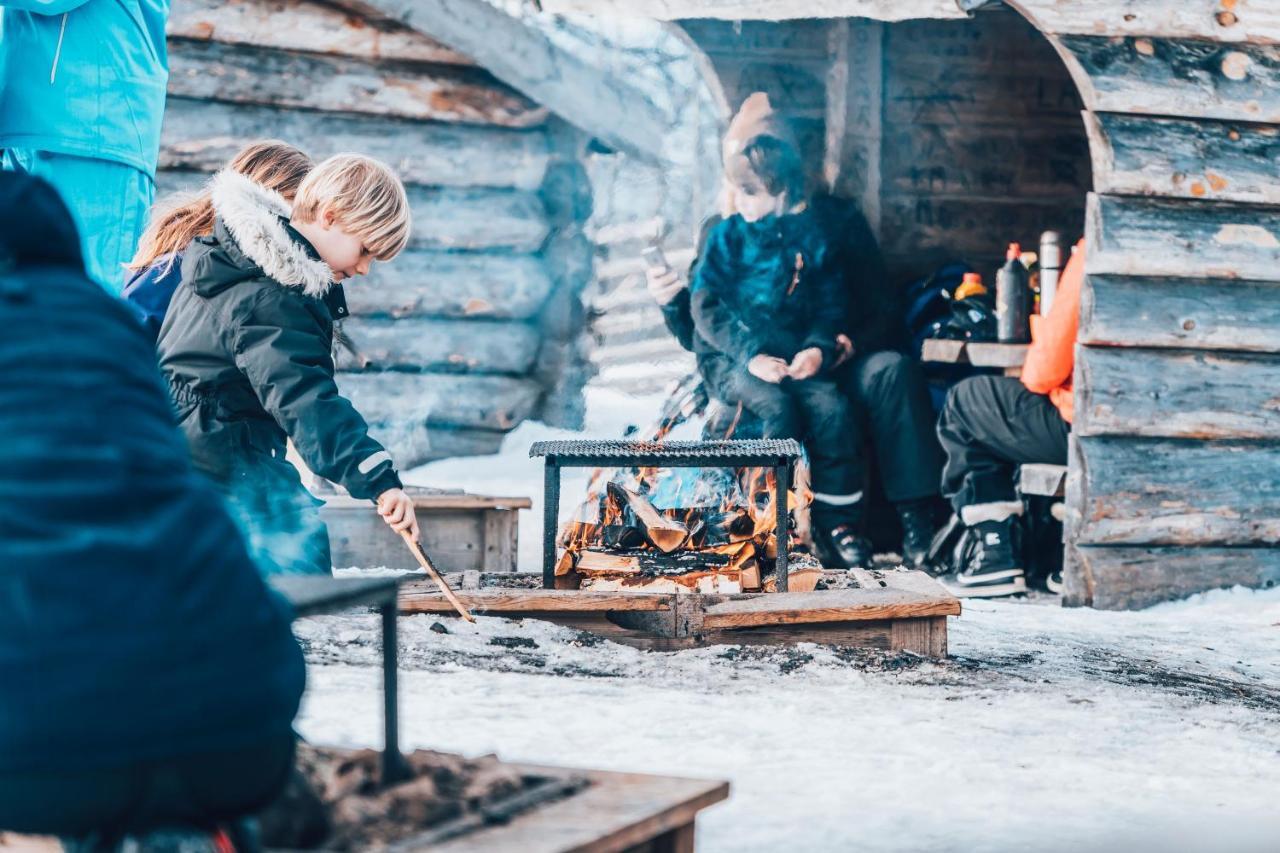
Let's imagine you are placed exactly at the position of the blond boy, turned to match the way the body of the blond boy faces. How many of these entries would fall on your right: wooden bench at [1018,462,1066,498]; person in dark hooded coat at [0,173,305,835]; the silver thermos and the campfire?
1

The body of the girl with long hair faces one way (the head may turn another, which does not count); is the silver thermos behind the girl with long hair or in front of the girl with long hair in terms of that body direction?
in front

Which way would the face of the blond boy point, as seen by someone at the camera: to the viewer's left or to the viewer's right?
to the viewer's right

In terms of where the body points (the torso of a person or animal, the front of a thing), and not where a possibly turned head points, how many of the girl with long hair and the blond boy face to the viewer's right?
2

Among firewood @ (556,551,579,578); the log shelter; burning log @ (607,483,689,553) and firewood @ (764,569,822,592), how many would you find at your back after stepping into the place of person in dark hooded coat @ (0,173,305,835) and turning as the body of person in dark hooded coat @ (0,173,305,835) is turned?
0

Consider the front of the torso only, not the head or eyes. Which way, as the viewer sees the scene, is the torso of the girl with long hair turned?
to the viewer's right

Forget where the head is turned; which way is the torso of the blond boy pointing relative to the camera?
to the viewer's right

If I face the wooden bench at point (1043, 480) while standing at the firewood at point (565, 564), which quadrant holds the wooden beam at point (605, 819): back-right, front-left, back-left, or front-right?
back-right

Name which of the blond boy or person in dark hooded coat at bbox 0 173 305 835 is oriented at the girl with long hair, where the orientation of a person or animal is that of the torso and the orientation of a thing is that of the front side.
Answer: the person in dark hooded coat

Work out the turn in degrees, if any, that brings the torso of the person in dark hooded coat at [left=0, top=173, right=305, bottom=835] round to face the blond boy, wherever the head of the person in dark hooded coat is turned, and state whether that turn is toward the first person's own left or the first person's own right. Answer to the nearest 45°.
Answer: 0° — they already face them

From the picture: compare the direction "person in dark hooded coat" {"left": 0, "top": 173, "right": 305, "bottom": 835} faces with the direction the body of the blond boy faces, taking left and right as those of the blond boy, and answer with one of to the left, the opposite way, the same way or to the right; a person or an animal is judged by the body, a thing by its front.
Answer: to the left

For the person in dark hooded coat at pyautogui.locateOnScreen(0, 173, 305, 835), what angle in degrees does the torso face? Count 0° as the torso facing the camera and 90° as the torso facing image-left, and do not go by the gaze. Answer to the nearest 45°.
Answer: approximately 180°

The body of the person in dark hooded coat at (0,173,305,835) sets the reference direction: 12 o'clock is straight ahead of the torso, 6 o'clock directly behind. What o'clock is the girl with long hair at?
The girl with long hair is roughly at 12 o'clock from the person in dark hooded coat.
